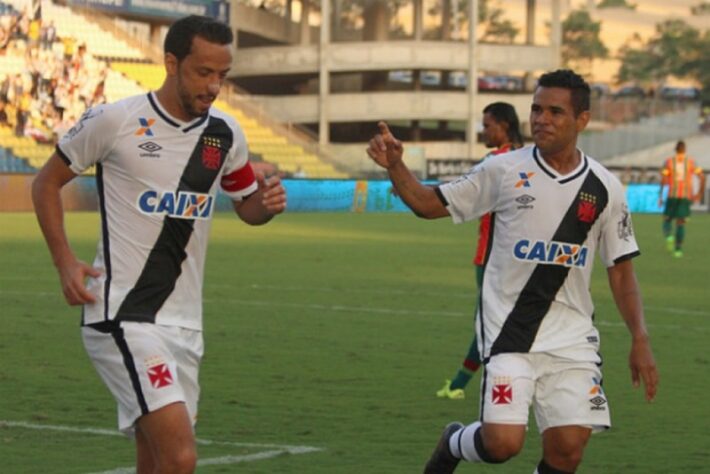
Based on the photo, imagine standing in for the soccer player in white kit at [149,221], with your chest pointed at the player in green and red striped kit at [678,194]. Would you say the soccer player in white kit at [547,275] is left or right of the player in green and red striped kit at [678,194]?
right

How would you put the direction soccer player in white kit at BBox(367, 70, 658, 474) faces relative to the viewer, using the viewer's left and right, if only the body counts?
facing the viewer

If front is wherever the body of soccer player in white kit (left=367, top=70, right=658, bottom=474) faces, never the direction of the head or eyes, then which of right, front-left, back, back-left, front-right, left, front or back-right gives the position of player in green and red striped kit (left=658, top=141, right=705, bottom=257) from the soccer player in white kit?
back

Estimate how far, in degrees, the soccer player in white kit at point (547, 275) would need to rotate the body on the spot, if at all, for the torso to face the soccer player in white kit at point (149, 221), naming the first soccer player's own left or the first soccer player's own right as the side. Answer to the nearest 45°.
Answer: approximately 45° to the first soccer player's own right

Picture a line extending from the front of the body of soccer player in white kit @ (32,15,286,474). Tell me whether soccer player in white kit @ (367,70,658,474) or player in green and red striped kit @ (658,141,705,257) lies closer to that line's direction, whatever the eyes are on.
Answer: the soccer player in white kit

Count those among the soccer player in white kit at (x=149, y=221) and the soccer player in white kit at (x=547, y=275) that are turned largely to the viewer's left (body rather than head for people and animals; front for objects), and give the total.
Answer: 0

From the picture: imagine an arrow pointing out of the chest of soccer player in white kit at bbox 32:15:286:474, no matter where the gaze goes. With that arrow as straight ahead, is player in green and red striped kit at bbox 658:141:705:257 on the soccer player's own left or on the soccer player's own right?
on the soccer player's own left

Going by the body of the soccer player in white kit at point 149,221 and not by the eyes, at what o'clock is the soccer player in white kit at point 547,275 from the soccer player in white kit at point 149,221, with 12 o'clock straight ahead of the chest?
the soccer player in white kit at point 547,275 is roughly at 10 o'clock from the soccer player in white kit at point 149,221.

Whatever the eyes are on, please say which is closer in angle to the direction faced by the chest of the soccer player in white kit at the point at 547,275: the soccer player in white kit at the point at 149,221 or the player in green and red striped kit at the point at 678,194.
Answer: the soccer player in white kit

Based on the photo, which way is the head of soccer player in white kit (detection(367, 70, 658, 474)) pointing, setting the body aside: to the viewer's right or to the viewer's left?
to the viewer's left

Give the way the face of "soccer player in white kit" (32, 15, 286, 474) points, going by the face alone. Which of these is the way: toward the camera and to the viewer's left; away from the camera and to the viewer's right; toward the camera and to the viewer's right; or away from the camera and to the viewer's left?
toward the camera and to the viewer's right
